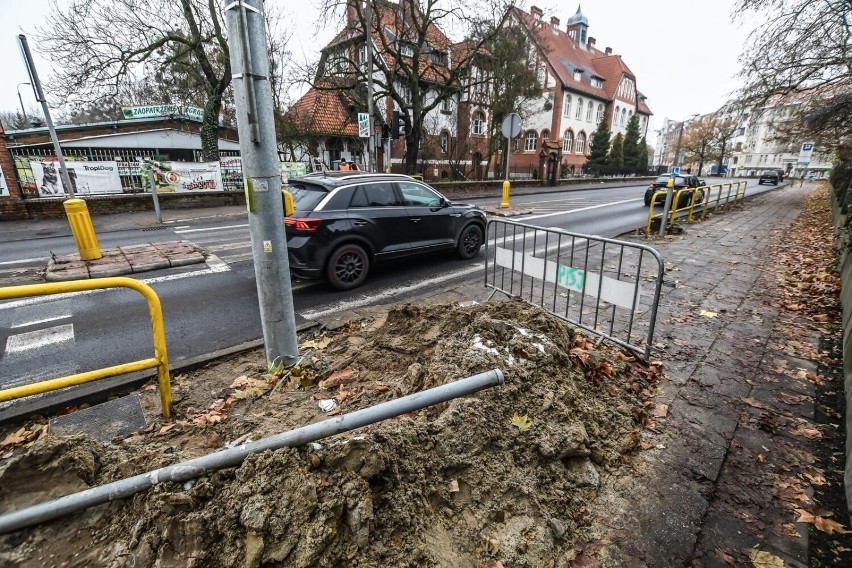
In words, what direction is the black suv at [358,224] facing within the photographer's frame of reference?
facing away from the viewer and to the right of the viewer

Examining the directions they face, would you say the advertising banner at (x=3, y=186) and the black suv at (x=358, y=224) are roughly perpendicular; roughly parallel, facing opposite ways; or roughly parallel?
roughly perpendicular

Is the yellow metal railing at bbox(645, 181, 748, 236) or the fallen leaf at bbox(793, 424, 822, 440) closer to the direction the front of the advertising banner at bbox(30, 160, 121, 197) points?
the fallen leaf

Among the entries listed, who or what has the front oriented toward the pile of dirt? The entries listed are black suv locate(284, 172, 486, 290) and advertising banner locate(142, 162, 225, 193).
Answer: the advertising banner

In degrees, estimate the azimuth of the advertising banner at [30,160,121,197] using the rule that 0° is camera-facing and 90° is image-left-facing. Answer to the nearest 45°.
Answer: approximately 0°

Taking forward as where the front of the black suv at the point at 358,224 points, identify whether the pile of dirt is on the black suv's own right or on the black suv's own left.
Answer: on the black suv's own right

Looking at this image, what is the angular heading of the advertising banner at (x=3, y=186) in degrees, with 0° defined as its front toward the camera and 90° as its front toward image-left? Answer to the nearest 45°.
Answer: approximately 0°

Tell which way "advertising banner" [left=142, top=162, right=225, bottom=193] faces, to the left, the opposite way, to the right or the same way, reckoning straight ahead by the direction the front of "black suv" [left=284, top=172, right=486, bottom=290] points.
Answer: to the right

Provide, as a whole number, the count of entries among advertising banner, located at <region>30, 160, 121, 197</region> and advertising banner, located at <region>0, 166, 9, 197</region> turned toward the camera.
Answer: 2
